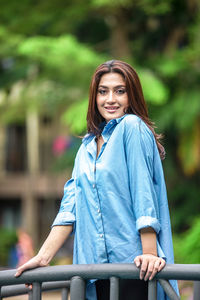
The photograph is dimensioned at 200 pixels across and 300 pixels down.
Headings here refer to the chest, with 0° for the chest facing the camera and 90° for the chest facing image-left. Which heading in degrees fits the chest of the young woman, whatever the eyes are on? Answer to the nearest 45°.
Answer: approximately 45°

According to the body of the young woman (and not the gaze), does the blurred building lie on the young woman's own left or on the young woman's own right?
on the young woman's own right
